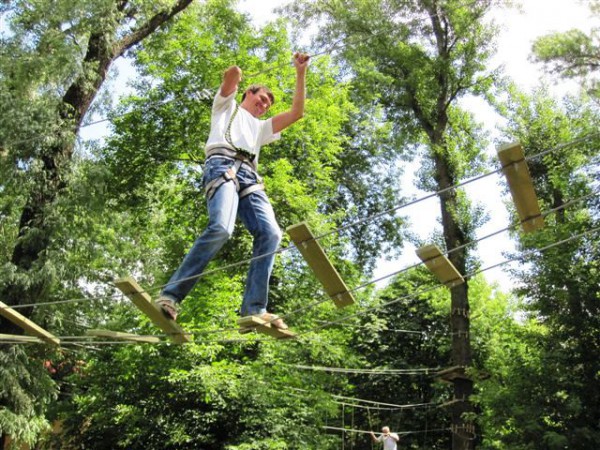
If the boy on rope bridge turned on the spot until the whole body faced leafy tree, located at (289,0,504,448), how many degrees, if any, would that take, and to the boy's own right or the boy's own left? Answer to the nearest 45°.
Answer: approximately 90° to the boy's own left

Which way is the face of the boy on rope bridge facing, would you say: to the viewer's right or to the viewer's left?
to the viewer's right

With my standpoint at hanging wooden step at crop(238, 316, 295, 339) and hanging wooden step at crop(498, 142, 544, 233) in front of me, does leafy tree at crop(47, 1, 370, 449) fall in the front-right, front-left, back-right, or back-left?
back-left

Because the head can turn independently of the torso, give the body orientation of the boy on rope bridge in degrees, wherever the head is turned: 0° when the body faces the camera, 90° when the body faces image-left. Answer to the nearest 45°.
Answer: approximately 315°

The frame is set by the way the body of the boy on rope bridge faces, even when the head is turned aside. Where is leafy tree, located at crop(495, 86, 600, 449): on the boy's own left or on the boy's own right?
on the boy's own left
